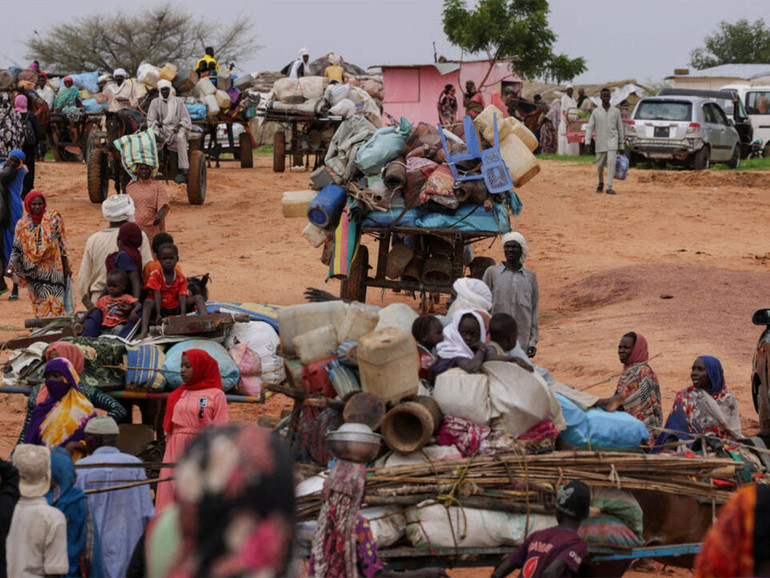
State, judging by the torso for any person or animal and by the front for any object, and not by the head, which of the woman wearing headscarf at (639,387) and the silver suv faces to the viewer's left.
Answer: the woman wearing headscarf

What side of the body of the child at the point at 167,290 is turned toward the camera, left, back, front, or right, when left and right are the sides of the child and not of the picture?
front

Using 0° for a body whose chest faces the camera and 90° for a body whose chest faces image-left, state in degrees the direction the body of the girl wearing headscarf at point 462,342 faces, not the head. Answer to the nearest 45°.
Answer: approximately 315°

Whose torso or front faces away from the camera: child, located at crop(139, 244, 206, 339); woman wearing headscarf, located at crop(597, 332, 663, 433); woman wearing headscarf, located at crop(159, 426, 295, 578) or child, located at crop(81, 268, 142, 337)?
woman wearing headscarf, located at crop(159, 426, 295, 578)

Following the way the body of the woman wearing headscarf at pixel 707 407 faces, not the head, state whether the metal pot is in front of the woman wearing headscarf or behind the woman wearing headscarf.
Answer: in front

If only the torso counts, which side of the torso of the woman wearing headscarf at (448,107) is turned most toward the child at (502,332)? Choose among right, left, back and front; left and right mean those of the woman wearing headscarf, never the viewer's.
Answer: front

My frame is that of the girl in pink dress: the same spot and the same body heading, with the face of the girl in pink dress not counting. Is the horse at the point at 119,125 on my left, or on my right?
on my right

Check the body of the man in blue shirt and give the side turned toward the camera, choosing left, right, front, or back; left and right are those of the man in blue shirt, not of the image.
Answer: back

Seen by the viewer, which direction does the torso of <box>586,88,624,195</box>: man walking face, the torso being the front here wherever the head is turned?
toward the camera

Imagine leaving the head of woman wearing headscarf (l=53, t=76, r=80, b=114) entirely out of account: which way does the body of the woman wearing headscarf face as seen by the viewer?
toward the camera

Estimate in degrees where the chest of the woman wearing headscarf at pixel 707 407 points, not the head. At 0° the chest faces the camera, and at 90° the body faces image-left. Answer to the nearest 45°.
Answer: approximately 45°

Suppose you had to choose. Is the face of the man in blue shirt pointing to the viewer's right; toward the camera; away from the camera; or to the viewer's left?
away from the camera

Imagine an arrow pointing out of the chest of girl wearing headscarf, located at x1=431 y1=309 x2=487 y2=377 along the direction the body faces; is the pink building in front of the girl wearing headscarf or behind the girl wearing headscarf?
behind
